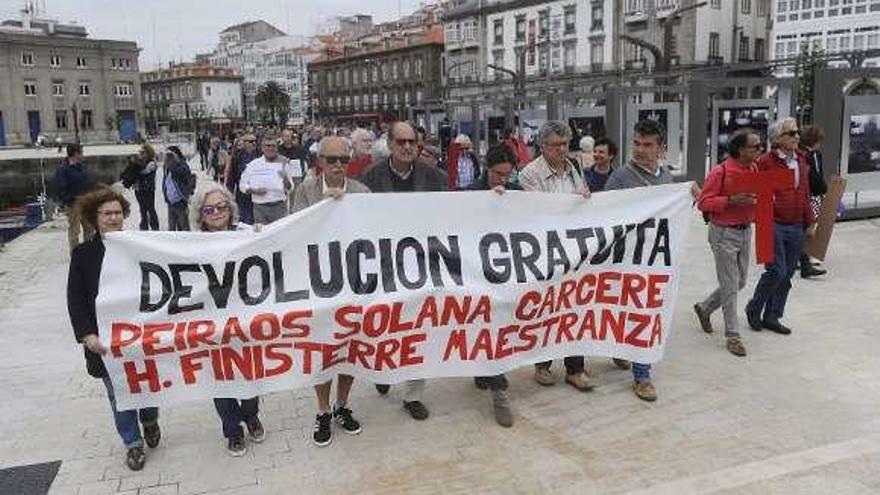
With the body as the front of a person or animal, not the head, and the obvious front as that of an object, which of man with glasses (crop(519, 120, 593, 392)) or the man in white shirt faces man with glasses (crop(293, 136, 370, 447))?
the man in white shirt

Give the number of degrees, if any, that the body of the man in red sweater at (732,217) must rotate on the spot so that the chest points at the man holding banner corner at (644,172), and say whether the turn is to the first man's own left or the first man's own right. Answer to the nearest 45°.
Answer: approximately 90° to the first man's own right

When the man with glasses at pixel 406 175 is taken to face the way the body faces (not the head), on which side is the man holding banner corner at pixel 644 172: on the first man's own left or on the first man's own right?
on the first man's own left

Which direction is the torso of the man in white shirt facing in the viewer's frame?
toward the camera

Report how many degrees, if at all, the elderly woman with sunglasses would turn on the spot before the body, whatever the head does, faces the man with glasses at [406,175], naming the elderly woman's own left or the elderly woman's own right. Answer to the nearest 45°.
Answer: approximately 90° to the elderly woman's own left

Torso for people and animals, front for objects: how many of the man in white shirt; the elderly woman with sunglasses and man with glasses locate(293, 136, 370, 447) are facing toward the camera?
3

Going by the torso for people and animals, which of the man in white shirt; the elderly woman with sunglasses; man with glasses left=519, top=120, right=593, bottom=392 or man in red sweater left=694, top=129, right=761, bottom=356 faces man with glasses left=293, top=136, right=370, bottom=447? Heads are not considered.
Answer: the man in white shirt

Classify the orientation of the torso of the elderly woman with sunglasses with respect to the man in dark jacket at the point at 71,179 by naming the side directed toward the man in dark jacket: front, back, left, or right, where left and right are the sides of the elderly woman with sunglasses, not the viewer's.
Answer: back

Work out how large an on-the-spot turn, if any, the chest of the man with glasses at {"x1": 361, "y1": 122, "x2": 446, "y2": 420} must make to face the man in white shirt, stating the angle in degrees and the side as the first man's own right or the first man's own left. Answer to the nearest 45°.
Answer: approximately 180°

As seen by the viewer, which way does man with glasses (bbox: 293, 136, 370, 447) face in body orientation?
toward the camera

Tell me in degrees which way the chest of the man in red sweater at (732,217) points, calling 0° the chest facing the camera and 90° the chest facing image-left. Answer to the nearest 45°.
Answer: approximately 315°

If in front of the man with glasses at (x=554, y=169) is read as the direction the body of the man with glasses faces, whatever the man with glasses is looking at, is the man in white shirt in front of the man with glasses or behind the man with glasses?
behind

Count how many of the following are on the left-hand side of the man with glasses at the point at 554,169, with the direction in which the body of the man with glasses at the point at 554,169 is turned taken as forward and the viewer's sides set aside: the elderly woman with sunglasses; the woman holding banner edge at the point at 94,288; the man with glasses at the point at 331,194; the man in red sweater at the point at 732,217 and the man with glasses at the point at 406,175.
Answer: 1
